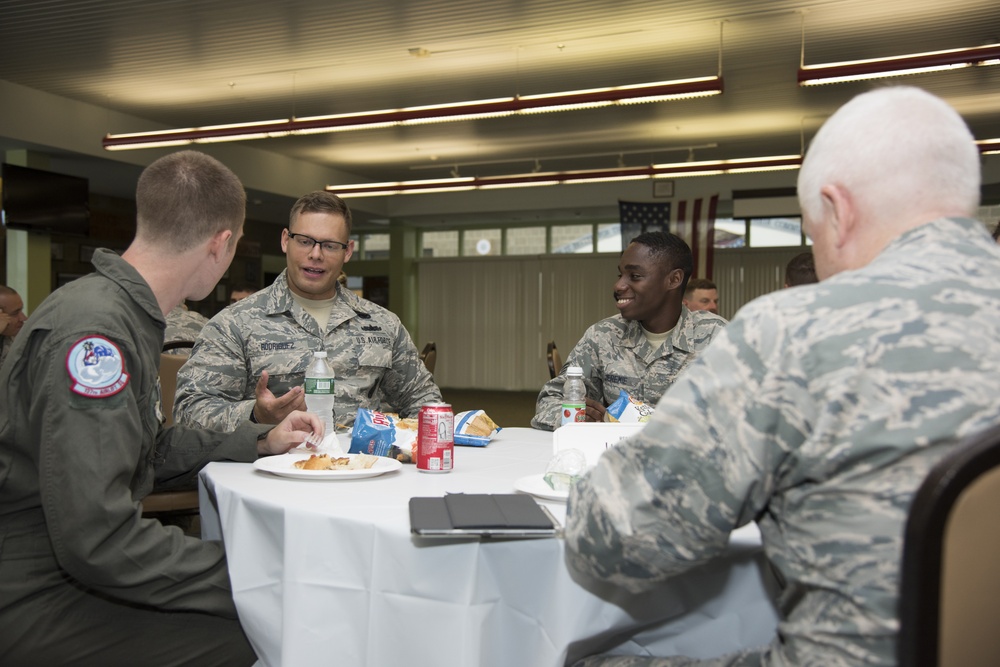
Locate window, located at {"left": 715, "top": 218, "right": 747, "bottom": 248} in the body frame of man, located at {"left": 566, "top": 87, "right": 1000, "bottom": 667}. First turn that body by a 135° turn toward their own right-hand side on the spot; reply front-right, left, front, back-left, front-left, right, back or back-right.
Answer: left

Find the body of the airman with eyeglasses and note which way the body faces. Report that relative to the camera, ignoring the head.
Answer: toward the camera

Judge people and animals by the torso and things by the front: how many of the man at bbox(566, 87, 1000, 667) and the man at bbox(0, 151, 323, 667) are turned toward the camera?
0

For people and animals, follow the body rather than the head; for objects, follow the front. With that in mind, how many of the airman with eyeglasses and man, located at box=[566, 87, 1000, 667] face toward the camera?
1

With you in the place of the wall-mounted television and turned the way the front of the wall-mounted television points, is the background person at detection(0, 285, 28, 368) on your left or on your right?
on your right

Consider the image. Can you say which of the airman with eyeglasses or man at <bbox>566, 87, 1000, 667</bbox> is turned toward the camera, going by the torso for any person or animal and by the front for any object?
the airman with eyeglasses

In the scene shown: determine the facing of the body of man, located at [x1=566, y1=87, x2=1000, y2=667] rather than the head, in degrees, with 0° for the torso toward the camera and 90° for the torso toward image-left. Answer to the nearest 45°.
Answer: approximately 135°

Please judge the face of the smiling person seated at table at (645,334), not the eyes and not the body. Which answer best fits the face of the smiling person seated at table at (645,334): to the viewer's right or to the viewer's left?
to the viewer's left

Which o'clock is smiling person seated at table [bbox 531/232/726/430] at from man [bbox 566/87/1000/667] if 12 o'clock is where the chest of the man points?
The smiling person seated at table is roughly at 1 o'clock from the man.

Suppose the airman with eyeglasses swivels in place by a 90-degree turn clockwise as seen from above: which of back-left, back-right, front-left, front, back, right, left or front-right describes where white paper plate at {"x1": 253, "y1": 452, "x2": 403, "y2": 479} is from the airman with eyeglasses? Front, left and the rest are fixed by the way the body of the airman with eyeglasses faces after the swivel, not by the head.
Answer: left

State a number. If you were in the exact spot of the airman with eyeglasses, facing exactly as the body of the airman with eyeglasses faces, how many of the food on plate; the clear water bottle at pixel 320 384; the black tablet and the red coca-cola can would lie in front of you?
4

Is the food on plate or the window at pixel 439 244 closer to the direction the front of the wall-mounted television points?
the food on plate

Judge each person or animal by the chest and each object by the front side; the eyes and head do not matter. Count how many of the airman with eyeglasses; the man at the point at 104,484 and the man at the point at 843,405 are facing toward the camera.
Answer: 1

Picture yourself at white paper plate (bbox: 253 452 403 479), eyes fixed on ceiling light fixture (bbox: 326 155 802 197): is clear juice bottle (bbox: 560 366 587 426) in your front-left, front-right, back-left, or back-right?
front-right

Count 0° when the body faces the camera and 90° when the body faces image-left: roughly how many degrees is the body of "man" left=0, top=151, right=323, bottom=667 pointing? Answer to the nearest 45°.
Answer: approximately 225°

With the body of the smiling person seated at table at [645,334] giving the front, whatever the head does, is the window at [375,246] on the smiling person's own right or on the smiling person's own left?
on the smiling person's own right

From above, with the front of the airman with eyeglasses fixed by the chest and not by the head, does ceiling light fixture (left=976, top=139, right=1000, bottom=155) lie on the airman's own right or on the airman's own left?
on the airman's own left

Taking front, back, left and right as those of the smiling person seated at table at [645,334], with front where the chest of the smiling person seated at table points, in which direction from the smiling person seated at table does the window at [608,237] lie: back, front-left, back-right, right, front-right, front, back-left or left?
back-right

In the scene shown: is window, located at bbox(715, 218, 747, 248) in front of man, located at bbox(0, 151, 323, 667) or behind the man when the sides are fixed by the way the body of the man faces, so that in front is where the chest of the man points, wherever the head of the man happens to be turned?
in front
